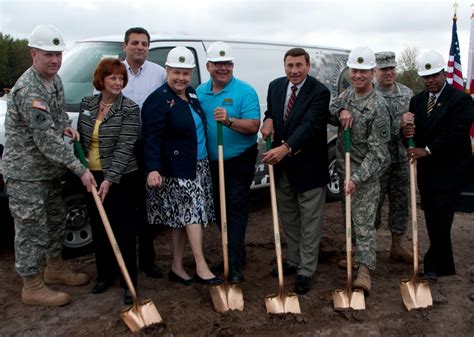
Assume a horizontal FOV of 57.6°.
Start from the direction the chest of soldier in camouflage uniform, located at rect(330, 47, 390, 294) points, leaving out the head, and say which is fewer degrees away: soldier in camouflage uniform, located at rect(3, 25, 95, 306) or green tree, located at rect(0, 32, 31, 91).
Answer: the soldier in camouflage uniform

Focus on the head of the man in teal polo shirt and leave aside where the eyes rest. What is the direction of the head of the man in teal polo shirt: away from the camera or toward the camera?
toward the camera

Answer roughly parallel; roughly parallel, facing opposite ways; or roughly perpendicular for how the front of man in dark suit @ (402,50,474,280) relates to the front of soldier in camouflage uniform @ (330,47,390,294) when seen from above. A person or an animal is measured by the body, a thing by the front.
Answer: roughly parallel

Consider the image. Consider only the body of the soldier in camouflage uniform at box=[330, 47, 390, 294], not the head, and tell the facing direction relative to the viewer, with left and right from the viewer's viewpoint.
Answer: facing the viewer and to the left of the viewer

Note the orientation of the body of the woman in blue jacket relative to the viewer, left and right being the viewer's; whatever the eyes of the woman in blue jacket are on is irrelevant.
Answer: facing the viewer and to the right of the viewer

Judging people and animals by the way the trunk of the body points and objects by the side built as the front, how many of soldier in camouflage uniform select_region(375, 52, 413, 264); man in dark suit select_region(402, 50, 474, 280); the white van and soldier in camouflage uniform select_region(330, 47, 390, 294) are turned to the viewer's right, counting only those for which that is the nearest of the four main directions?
0

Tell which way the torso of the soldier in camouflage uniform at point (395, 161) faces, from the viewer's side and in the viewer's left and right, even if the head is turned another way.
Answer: facing the viewer

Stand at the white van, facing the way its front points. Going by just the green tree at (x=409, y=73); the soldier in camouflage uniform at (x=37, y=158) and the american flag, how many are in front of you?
1

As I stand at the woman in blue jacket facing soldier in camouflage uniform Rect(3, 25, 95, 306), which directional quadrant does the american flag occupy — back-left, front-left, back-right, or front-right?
back-right

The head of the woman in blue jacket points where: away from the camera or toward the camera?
toward the camera

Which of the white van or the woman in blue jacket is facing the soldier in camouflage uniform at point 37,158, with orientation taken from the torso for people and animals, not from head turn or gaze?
the white van

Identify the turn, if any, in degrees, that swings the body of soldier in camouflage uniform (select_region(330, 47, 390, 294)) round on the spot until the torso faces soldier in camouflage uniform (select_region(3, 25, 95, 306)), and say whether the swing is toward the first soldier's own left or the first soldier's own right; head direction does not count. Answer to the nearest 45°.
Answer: approximately 45° to the first soldier's own right

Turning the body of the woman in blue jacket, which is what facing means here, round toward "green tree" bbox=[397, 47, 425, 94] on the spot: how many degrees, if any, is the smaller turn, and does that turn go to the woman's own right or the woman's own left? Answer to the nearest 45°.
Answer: approximately 90° to the woman's own left
